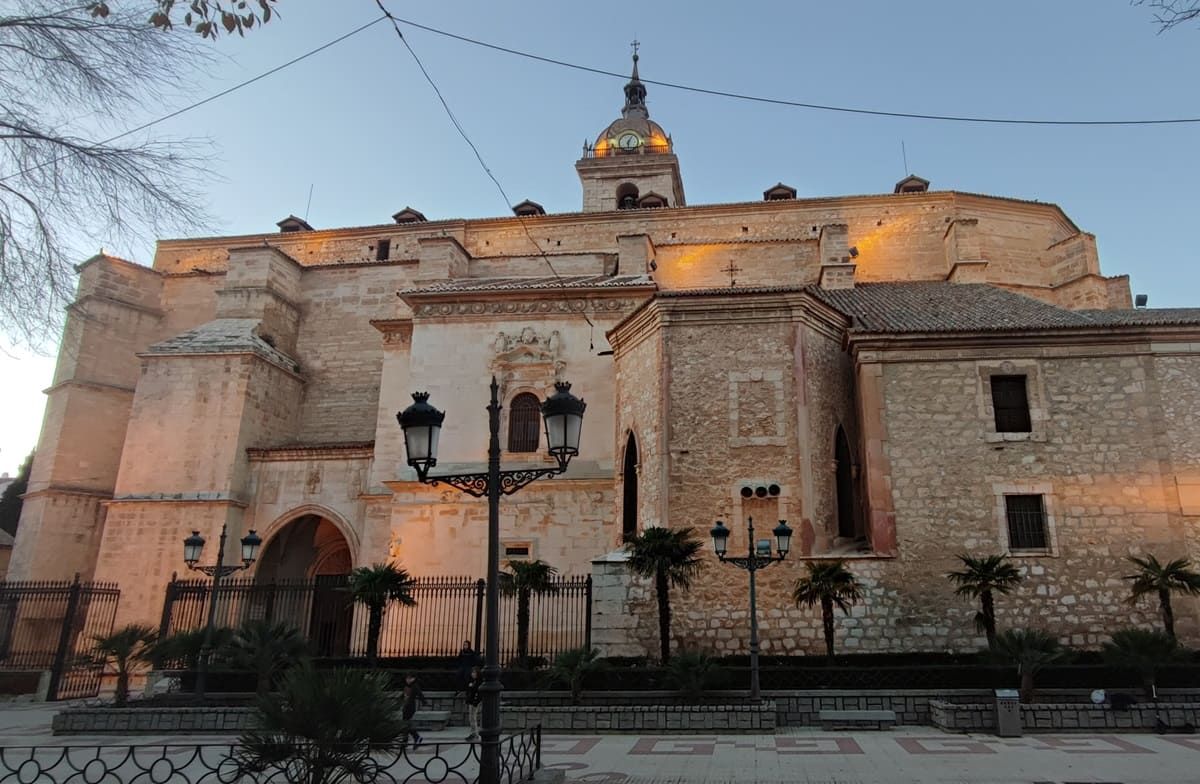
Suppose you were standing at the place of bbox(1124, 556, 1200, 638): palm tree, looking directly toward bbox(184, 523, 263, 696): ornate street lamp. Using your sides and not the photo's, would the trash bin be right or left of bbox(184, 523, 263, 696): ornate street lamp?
left

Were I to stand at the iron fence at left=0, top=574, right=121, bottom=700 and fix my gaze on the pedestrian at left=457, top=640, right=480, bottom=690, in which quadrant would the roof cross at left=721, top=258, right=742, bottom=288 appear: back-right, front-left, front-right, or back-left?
front-left

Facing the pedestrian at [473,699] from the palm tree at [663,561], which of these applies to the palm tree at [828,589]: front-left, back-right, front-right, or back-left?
back-left

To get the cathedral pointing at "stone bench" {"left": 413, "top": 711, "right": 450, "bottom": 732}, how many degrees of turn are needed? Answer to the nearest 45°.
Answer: approximately 45° to its left

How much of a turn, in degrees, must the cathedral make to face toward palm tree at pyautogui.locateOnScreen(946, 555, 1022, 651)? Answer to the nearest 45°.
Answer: approximately 45° to its left
